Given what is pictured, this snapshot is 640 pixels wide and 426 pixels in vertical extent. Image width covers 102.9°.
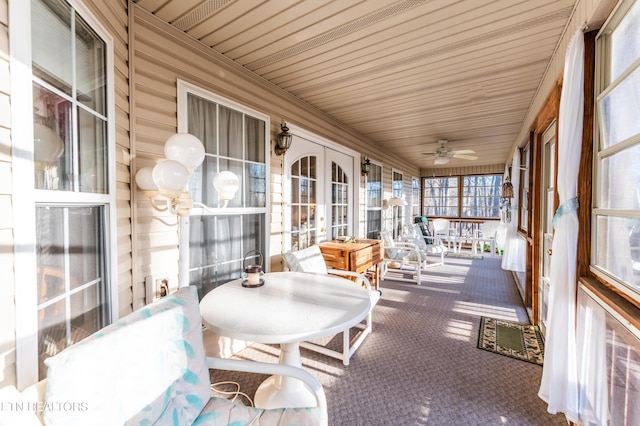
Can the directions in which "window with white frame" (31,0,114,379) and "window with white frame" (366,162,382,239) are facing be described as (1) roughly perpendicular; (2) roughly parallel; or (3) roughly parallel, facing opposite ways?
roughly parallel

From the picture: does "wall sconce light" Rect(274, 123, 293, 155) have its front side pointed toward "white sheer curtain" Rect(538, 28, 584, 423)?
yes

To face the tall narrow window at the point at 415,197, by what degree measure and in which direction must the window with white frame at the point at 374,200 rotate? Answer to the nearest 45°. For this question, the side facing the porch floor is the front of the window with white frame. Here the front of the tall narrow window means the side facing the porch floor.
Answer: approximately 90° to its left

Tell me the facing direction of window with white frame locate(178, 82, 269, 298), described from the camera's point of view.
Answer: facing the viewer and to the right of the viewer

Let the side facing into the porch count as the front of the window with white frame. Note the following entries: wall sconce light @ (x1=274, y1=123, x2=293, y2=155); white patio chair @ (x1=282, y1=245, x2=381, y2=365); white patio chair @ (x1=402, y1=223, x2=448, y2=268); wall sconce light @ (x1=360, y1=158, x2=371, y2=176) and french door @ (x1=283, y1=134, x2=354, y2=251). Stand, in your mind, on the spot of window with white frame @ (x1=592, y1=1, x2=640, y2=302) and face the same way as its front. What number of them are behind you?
0

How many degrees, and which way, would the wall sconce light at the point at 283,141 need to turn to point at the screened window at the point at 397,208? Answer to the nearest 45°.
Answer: approximately 90° to its left

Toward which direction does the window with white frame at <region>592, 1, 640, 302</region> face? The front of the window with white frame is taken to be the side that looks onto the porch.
to the viewer's left

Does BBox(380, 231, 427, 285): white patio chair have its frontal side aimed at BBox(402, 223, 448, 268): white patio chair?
no

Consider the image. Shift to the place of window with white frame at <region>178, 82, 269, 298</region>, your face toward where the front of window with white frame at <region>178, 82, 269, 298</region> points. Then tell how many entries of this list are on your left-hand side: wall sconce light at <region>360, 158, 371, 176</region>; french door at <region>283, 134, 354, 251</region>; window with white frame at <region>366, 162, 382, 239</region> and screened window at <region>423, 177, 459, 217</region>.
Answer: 4

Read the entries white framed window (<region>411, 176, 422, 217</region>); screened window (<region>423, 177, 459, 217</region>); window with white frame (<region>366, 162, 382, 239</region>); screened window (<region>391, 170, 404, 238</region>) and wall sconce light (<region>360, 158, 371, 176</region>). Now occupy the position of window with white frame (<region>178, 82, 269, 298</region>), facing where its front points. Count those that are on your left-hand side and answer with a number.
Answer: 5

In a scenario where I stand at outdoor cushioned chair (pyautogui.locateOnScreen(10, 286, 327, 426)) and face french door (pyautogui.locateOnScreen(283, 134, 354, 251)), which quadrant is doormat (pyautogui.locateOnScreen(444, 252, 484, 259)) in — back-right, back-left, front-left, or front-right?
front-right

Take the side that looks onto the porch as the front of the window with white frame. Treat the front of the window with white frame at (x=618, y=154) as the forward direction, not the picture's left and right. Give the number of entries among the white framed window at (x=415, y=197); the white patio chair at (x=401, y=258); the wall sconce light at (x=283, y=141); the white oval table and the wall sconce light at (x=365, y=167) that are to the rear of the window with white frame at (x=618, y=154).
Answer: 0

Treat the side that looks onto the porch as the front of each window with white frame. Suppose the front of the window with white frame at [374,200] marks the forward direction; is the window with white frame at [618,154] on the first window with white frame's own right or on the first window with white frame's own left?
on the first window with white frame's own right

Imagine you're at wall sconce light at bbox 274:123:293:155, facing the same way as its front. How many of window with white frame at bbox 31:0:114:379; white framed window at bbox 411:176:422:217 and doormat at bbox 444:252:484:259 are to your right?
1

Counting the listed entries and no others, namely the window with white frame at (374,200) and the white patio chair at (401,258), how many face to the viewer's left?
0
